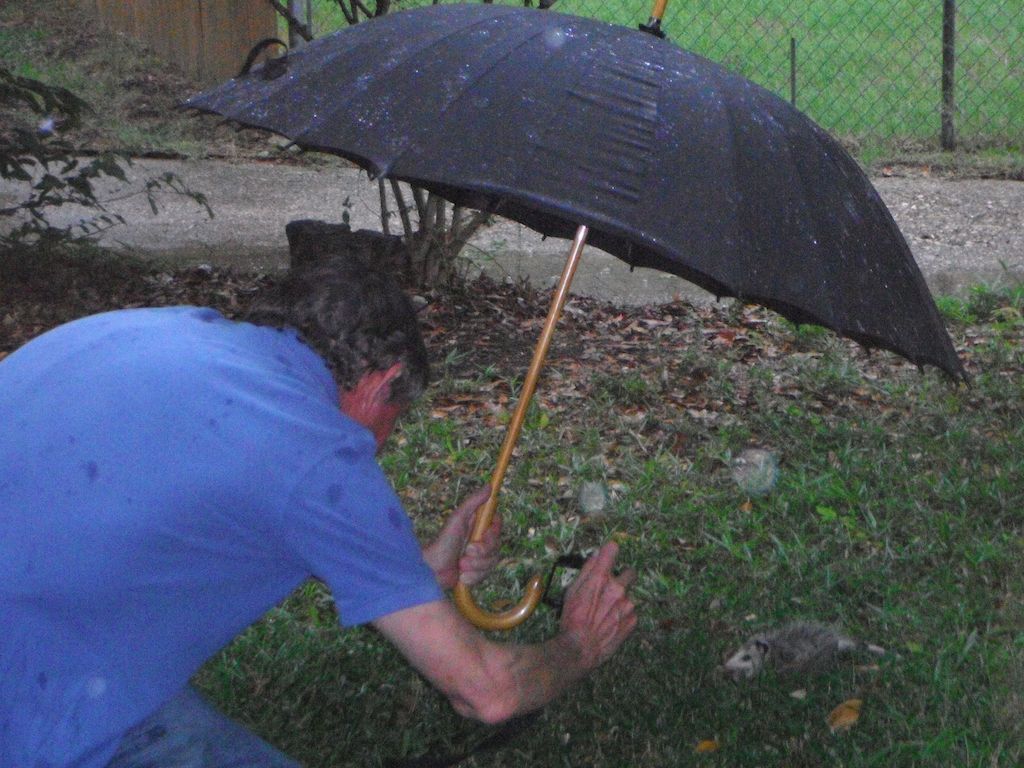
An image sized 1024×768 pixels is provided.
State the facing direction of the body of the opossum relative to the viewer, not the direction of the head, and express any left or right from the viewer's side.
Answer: facing to the left of the viewer

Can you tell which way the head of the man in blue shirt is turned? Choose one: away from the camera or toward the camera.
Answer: away from the camera

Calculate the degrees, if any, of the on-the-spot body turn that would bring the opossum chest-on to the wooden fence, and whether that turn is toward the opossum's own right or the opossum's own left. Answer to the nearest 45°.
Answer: approximately 45° to the opossum's own right

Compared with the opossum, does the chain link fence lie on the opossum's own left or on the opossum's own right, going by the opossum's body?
on the opossum's own right

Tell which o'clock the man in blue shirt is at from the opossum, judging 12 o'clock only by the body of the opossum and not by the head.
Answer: The man in blue shirt is roughly at 10 o'clock from the opossum.
